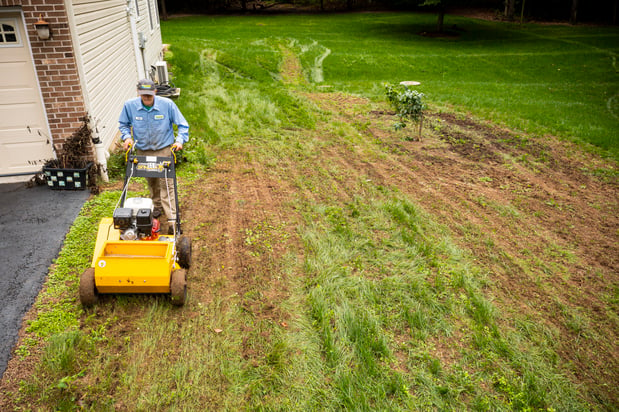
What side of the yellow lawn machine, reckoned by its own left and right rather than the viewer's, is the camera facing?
front

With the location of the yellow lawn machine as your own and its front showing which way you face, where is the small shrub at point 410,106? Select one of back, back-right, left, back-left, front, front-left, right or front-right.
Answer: back-left
